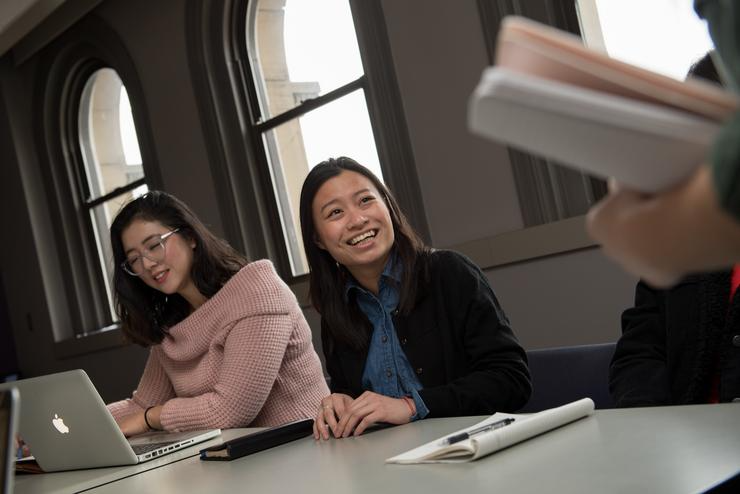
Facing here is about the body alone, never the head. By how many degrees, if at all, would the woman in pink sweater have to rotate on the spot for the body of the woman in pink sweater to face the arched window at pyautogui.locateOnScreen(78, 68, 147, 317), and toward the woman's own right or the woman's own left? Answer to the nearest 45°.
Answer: approximately 135° to the woman's own right

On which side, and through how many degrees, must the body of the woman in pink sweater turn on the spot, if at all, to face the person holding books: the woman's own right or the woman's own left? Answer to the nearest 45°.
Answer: approximately 45° to the woman's own left

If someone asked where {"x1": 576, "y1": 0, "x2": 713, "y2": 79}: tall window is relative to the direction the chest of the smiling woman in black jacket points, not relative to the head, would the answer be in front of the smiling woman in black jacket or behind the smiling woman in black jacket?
behind

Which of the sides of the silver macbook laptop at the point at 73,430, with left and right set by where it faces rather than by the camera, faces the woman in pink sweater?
front

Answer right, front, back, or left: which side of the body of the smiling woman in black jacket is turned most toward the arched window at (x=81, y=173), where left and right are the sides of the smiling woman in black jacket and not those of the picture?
right

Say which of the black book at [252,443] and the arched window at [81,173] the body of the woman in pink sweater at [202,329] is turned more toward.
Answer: the black book

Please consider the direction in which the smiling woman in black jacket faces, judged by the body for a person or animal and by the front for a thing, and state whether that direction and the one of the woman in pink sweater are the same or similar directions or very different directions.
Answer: same or similar directions

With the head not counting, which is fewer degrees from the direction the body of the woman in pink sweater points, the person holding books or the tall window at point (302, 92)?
the person holding books

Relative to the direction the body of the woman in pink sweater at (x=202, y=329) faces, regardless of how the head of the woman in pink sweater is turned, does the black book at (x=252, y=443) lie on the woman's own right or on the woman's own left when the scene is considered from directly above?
on the woman's own left

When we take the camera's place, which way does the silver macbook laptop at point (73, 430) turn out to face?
facing away from the viewer and to the right of the viewer

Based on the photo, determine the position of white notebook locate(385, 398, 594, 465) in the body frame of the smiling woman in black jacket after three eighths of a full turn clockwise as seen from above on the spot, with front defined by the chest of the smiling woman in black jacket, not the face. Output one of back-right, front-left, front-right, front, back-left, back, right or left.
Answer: back

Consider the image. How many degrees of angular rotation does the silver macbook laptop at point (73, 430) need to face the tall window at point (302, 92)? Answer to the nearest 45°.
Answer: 0° — it already faces it

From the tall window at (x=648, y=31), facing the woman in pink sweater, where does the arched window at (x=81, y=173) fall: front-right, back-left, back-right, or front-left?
front-right

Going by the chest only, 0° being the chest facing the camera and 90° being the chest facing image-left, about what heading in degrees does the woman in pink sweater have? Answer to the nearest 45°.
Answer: approximately 45°

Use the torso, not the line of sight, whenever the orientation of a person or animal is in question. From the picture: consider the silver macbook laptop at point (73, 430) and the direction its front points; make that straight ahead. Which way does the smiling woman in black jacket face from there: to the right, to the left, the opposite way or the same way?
the opposite way

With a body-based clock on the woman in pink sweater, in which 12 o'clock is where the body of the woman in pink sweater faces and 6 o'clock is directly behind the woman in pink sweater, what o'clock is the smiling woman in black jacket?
The smiling woman in black jacket is roughly at 9 o'clock from the woman in pink sweater.

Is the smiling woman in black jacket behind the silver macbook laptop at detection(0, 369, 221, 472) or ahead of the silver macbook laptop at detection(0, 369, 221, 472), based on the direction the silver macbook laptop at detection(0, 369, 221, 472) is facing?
ahead

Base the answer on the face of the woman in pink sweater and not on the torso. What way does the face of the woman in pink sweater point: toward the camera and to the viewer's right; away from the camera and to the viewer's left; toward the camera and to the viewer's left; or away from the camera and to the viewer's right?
toward the camera and to the viewer's left

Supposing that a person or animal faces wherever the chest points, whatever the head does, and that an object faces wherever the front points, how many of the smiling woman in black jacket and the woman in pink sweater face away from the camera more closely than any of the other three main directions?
0

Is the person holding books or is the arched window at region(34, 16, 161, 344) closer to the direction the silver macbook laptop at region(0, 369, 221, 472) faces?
the arched window
